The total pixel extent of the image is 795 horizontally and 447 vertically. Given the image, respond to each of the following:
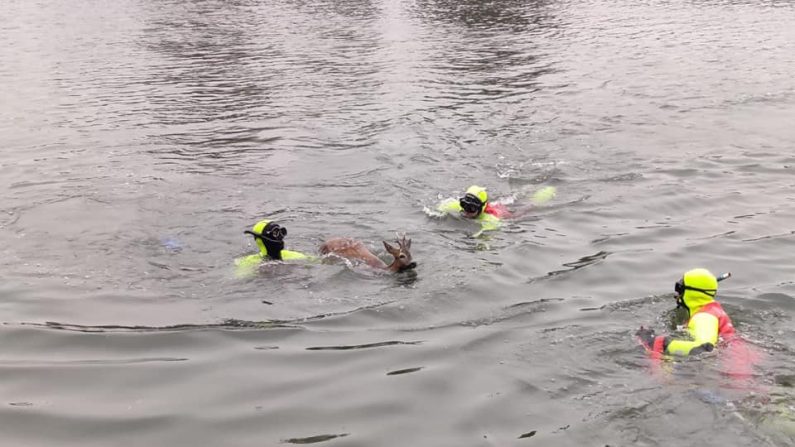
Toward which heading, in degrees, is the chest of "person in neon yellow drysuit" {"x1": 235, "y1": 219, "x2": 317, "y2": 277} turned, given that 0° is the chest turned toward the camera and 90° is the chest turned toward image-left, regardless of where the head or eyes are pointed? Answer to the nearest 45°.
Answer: approximately 315°

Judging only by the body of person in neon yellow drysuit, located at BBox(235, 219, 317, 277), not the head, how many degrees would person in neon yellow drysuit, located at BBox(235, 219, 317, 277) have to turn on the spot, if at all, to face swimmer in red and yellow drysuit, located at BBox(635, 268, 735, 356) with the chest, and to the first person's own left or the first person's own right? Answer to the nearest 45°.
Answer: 0° — they already face them

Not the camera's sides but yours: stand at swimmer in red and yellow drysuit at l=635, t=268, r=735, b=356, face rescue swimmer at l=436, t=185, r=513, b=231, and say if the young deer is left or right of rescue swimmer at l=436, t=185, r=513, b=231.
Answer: left

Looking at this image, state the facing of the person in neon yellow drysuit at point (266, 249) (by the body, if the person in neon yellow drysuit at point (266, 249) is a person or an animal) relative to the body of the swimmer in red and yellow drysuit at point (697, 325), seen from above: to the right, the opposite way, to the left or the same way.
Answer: the opposite way

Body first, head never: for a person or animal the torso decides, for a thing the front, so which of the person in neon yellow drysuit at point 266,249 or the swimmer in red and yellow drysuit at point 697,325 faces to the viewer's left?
the swimmer in red and yellow drysuit at point 697,325

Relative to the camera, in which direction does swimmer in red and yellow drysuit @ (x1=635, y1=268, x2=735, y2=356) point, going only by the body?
to the viewer's left

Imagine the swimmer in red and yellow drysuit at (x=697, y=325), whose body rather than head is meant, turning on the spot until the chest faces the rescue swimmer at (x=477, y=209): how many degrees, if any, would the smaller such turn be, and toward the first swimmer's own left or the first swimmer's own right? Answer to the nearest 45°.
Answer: approximately 45° to the first swimmer's own right

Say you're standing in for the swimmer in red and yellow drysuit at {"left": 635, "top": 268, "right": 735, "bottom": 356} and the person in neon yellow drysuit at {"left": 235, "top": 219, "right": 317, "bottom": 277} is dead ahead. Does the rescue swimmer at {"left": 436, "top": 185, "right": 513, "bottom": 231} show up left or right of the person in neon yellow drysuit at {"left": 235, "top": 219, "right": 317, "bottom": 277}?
right

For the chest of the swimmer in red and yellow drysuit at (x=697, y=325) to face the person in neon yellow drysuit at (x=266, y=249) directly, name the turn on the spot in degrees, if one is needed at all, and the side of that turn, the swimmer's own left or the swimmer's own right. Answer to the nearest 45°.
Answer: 0° — they already face them

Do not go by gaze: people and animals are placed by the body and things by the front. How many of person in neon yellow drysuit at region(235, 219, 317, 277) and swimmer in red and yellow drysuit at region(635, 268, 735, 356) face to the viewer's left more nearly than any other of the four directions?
1
